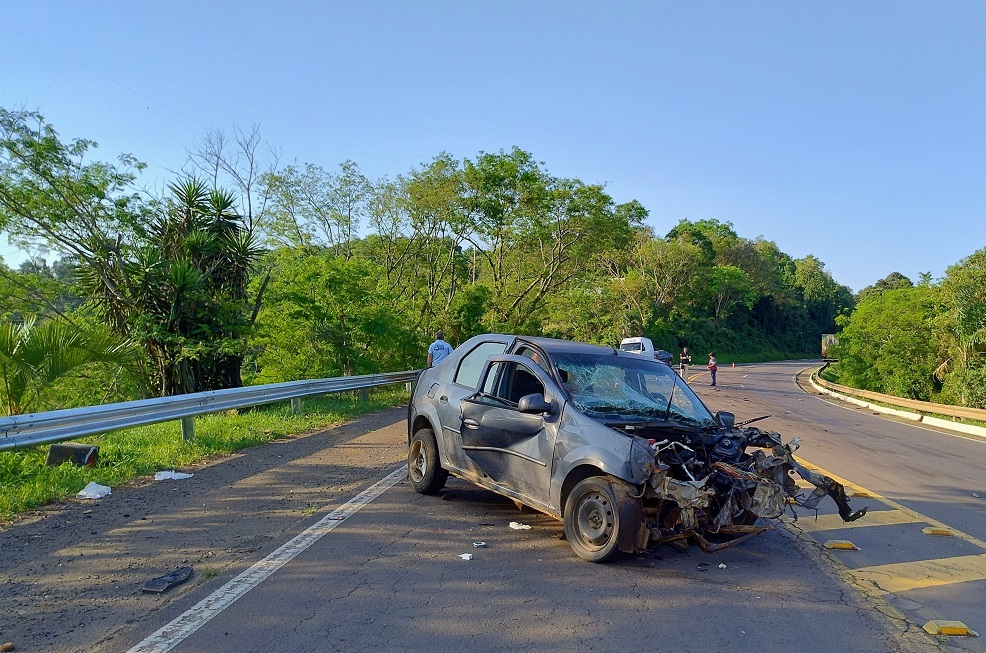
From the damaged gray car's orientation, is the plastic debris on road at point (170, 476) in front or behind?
behind

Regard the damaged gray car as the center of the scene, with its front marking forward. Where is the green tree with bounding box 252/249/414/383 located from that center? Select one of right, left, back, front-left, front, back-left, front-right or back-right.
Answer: back

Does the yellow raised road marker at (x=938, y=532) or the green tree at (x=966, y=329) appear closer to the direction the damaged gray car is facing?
the yellow raised road marker

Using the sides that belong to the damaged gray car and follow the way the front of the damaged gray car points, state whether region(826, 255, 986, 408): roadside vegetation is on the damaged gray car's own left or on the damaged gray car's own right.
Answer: on the damaged gray car's own left

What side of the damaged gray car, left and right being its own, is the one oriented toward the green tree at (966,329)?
left

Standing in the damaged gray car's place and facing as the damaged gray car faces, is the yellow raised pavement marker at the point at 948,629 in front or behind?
in front

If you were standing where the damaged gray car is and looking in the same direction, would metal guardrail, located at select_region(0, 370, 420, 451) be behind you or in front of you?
behind

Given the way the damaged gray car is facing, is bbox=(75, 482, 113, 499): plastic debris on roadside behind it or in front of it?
behind

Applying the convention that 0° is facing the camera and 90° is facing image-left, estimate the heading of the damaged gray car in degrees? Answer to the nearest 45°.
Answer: approximately 315°
